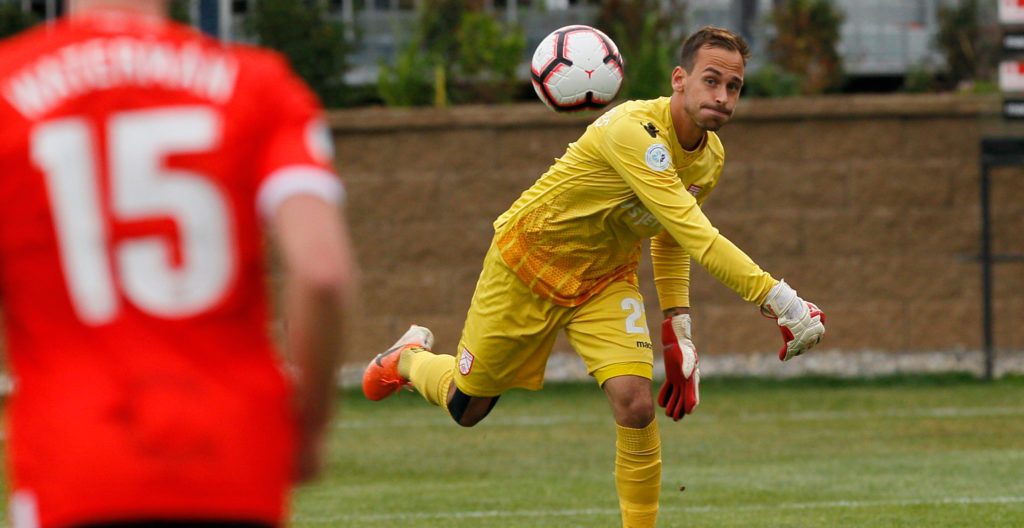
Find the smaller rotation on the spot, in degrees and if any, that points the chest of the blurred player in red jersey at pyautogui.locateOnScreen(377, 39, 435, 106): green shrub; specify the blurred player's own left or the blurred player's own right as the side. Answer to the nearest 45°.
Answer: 0° — they already face it

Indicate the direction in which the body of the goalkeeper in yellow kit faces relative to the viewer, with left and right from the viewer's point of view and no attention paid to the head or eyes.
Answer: facing the viewer and to the right of the viewer

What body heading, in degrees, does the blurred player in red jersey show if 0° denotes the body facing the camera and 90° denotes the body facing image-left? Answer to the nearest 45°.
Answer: approximately 180°

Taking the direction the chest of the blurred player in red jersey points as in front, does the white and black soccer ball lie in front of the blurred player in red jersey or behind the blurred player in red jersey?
in front

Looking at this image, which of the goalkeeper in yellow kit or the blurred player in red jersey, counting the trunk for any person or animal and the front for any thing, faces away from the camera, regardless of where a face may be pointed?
the blurred player in red jersey

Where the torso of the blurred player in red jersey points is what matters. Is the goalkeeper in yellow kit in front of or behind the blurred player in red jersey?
in front

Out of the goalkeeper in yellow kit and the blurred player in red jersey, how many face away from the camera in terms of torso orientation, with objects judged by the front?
1
